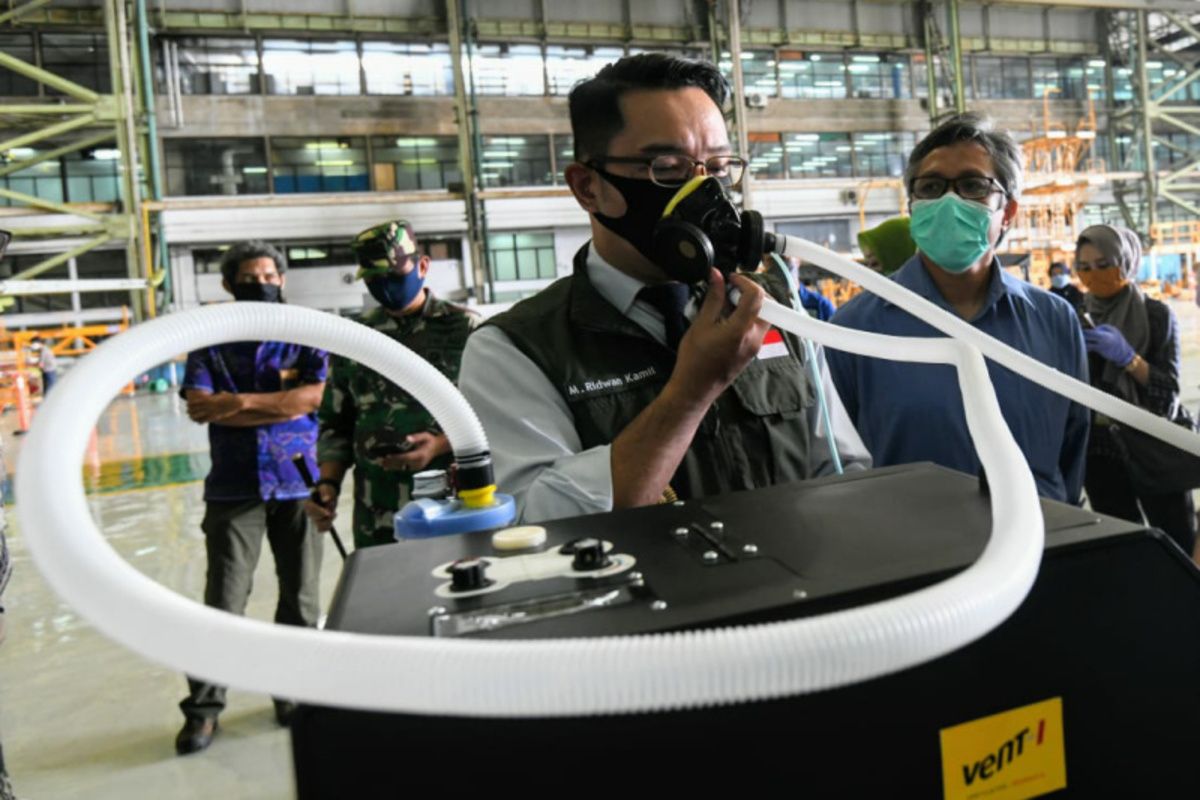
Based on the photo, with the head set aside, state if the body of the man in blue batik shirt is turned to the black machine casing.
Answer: yes

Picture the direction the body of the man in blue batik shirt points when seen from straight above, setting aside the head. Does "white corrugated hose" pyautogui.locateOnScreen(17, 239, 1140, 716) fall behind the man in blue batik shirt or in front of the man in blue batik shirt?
in front

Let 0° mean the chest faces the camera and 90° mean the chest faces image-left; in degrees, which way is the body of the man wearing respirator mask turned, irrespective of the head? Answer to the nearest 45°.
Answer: approximately 315°

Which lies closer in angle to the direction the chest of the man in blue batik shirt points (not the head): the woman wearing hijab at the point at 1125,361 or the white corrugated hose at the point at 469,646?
the white corrugated hose

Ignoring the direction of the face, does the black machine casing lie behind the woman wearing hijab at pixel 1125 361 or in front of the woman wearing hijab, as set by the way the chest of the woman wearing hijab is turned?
in front

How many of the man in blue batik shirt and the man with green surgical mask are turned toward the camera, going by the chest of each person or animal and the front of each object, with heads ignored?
2

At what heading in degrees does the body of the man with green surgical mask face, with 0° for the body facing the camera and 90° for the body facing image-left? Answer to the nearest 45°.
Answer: approximately 0°

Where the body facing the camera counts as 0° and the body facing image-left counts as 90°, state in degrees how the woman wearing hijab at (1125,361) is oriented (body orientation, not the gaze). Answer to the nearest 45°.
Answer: approximately 45°
